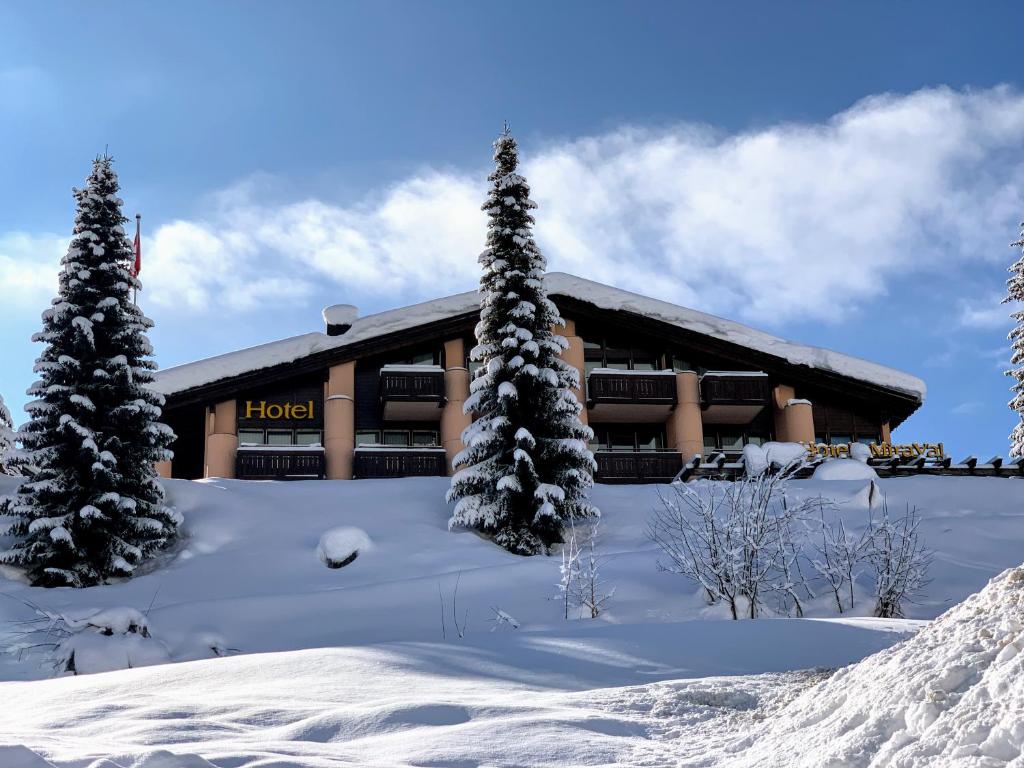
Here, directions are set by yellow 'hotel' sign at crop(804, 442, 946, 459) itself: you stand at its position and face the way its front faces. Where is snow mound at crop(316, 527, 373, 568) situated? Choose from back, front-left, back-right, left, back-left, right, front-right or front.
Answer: front-right

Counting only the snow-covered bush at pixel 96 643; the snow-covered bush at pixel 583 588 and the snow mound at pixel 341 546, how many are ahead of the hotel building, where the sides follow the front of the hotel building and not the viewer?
3

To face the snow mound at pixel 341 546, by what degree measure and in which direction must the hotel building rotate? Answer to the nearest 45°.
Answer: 0° — it already faces it

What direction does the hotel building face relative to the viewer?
toward the camera

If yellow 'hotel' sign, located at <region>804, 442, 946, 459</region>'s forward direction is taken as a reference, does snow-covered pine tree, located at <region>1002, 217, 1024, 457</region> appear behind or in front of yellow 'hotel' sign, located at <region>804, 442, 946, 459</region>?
behind

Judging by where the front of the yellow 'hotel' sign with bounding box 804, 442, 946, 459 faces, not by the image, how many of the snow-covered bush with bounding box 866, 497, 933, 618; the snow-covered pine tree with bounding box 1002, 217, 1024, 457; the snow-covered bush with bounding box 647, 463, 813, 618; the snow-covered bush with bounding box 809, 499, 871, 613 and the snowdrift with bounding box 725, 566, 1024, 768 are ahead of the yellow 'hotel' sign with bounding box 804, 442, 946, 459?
4

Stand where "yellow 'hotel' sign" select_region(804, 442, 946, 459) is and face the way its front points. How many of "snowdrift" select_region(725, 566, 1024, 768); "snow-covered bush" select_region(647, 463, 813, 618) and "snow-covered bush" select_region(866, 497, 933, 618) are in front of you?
3

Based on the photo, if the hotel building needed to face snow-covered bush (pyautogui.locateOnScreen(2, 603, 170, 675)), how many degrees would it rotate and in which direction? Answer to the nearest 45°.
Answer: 0° — it already faces it

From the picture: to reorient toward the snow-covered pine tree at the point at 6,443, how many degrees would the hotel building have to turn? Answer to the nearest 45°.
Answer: approximately 45° to its right

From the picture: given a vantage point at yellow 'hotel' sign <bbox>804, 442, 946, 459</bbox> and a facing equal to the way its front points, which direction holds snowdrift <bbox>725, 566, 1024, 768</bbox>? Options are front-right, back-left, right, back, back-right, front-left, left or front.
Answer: front

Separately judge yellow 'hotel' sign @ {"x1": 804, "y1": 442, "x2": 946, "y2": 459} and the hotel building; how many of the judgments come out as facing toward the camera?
2

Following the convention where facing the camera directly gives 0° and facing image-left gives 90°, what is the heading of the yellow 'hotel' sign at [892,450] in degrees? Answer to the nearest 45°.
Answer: approximately 0°

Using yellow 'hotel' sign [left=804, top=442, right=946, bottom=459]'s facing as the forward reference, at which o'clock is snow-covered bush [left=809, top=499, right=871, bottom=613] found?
The snow-covered bush is roughly at 12 o'clock from the yellow 'hotel' sign.

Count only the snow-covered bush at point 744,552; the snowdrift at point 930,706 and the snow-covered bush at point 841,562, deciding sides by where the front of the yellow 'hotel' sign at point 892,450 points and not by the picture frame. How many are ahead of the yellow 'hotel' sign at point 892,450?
3

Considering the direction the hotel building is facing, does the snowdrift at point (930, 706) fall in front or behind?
in front

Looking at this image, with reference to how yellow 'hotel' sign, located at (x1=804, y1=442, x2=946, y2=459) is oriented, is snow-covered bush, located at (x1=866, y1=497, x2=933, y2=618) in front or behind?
in front
